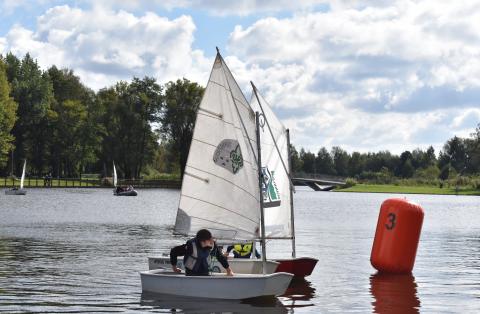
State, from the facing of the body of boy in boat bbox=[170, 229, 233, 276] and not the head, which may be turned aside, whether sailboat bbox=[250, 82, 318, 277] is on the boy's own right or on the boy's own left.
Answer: on the boy's own left

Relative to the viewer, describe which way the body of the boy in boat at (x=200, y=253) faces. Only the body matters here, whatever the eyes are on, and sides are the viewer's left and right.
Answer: facing the viewer and to the right of the viewer

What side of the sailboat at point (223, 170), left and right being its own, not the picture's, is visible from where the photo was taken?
right

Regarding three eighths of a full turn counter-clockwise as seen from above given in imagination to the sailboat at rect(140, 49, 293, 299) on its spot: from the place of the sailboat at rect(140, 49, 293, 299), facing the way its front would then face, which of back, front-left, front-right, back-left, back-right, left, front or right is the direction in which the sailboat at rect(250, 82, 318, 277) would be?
right

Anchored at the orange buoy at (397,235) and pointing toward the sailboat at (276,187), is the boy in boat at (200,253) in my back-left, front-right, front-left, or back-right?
front-left
